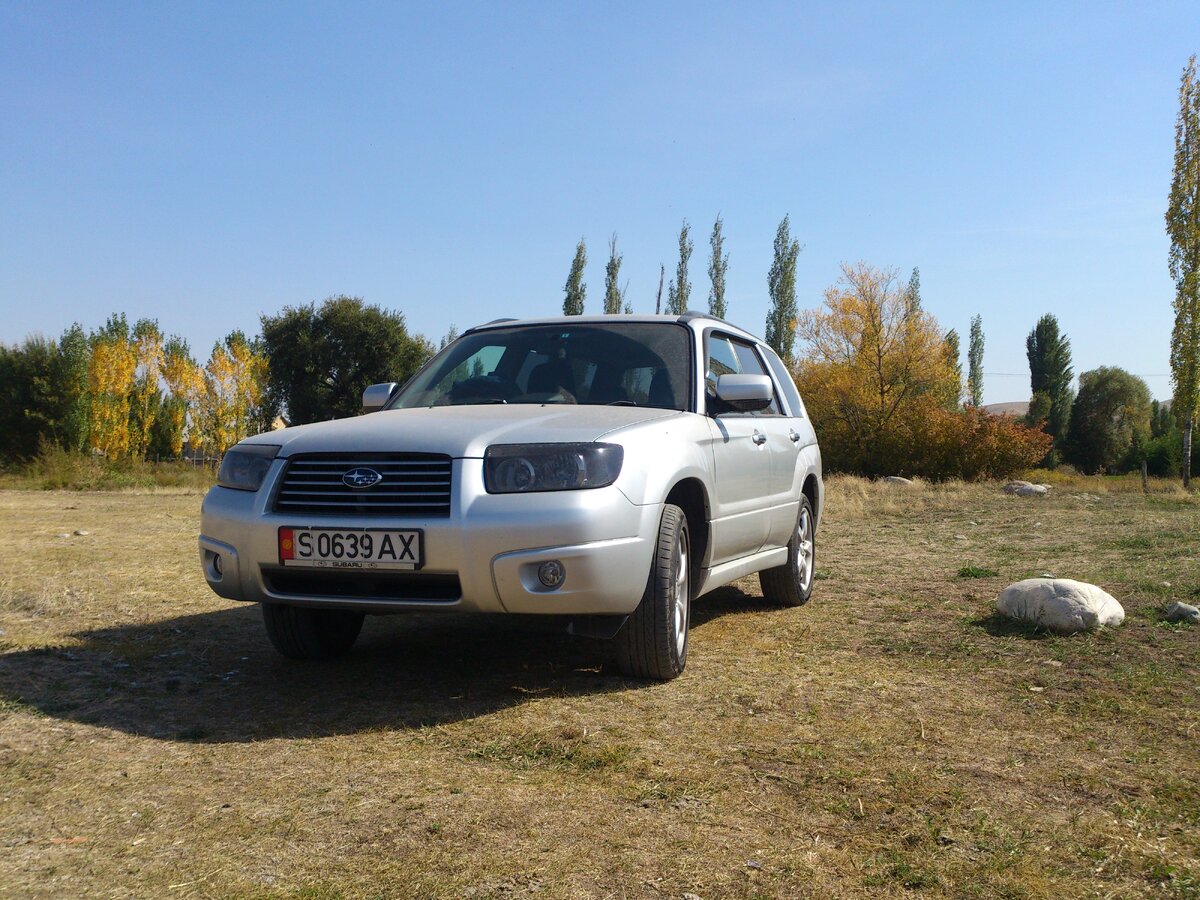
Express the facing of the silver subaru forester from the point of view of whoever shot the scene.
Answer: facing the viewer and to the left of the viewer

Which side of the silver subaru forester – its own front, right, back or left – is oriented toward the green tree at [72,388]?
right

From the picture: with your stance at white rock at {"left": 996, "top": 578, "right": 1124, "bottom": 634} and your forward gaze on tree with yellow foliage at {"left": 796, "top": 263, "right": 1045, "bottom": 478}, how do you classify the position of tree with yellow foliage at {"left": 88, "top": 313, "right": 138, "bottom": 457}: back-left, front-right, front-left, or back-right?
front-left

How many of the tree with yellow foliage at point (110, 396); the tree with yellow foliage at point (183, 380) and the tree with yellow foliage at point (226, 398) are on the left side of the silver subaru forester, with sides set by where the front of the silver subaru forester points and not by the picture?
0

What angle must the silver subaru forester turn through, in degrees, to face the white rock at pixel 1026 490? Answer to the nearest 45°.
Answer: approximately 180°

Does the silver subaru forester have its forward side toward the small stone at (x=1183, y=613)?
no

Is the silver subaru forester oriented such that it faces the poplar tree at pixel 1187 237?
no

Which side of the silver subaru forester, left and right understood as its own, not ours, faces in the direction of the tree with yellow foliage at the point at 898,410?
back

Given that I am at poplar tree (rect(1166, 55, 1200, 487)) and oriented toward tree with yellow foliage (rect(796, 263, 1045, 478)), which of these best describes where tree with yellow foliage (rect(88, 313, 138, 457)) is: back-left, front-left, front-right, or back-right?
front-left

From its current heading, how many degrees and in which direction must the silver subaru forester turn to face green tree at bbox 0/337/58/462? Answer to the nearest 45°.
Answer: approximately 90° to its right

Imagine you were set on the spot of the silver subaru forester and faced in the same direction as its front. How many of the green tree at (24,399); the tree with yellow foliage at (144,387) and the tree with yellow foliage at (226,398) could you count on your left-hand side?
0

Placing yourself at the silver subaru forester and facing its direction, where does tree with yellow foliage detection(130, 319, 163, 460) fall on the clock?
The tree with yellow foliage is roughly at 4 o'clock from the silver subaru forester.

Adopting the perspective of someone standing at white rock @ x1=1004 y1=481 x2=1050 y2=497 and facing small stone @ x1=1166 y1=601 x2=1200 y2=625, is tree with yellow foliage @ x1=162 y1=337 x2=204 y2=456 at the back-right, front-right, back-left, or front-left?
back-right

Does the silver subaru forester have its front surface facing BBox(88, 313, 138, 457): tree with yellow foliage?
no

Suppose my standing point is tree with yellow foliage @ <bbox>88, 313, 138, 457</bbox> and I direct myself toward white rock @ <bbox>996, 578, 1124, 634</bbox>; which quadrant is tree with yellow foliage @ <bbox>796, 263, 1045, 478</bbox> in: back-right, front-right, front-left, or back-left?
front-left
